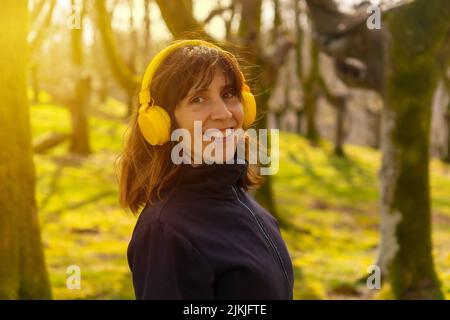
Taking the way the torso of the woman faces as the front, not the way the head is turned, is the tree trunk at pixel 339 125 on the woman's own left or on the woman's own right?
on the woman's own left

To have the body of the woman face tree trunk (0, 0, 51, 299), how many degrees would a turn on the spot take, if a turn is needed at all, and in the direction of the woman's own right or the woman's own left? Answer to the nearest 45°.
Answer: approximately 180°

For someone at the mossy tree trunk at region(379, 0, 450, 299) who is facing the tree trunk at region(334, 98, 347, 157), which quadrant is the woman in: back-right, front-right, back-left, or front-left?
back-left

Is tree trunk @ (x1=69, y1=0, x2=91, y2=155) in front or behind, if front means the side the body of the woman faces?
behind

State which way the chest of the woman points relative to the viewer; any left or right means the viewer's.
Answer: facing the viewer and to the right of the viewer
